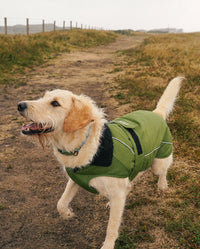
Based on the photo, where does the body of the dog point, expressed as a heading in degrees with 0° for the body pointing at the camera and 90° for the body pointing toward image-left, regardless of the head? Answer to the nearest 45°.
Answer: approximately 45°
